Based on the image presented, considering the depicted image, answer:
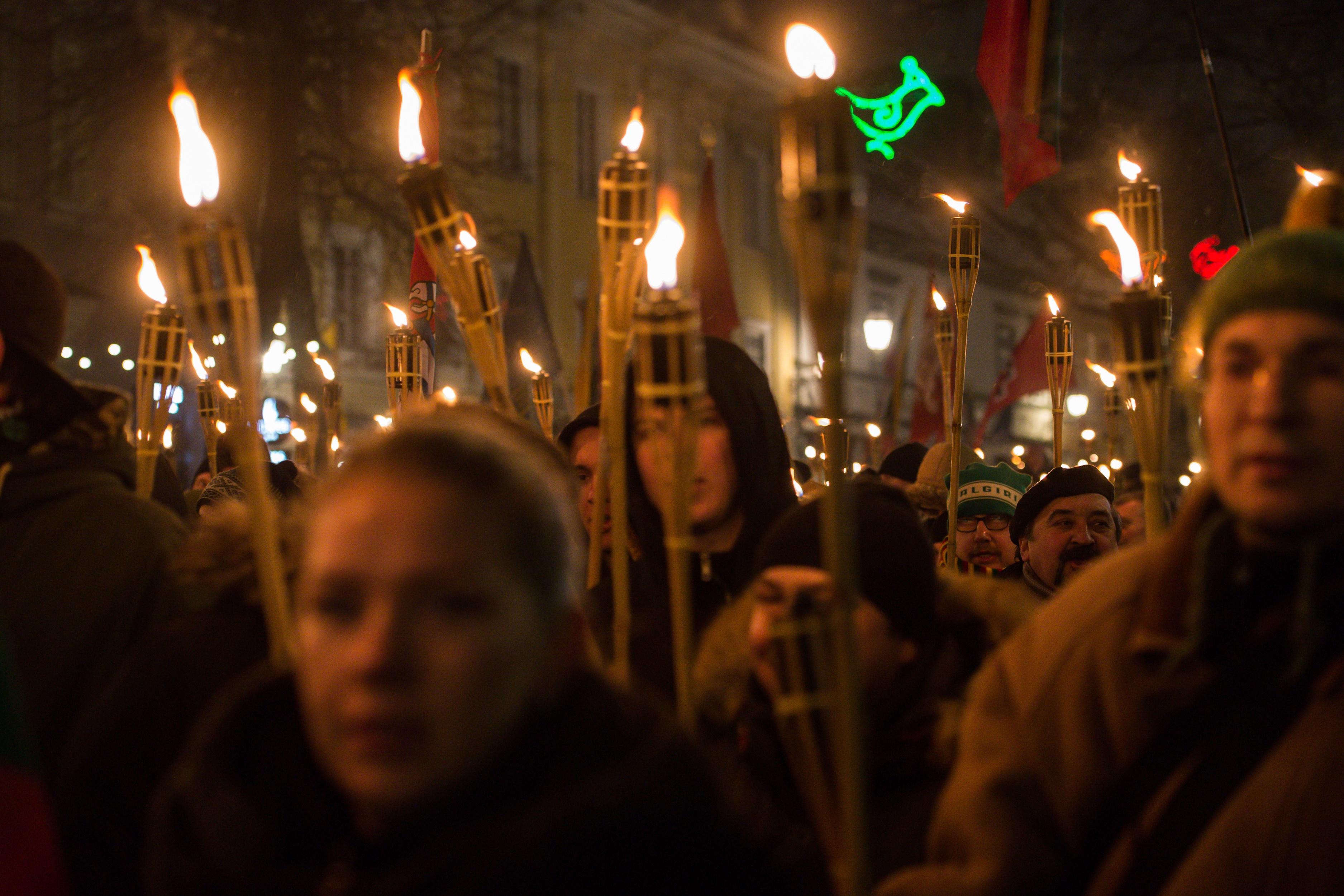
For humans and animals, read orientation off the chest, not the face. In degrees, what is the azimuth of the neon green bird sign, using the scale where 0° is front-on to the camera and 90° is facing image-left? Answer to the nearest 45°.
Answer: approximately 0°

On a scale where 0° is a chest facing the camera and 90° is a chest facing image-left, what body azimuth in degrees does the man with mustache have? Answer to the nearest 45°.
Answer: approximately 315°

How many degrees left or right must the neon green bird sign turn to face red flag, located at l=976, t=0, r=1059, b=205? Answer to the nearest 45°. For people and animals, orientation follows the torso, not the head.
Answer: approximately 45° to its left

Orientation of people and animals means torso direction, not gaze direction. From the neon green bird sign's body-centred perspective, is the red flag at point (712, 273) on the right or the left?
on its right

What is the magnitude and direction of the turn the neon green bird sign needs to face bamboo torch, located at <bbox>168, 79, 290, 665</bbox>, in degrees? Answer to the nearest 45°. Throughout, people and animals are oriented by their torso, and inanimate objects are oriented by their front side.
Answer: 0° — it already faces it
